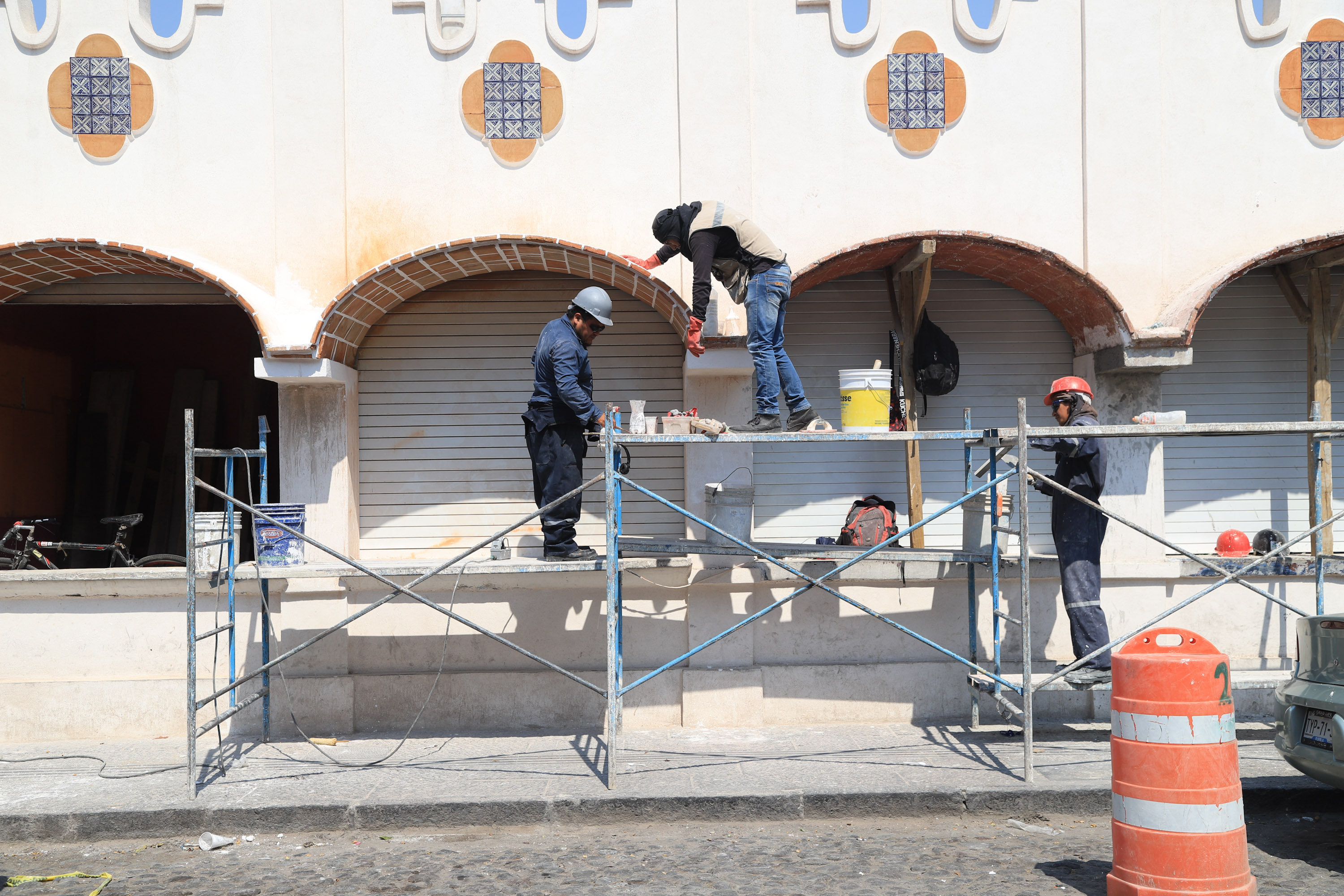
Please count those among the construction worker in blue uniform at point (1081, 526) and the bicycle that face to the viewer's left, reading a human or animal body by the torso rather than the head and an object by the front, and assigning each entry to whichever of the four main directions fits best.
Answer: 2

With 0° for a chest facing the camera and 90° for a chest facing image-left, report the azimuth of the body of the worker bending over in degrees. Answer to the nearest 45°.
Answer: approximately 90°

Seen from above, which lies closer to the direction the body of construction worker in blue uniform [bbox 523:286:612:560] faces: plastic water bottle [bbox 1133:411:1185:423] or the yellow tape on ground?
the plastic water bottle

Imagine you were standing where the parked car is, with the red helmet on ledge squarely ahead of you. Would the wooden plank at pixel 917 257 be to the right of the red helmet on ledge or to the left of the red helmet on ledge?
left

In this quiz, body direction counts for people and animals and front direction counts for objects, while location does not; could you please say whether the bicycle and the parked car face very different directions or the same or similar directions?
very different directions

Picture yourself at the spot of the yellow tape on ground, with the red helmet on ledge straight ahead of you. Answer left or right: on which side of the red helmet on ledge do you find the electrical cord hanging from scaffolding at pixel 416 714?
left

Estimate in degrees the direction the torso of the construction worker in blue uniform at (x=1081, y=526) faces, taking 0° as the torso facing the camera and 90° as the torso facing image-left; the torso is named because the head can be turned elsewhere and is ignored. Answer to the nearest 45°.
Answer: approximately 90°

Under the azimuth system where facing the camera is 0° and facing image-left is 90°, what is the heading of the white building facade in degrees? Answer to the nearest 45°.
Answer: approximately 0°

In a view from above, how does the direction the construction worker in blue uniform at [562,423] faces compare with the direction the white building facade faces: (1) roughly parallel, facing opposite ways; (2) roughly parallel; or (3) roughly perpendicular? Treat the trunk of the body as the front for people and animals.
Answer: roughly perpendicular

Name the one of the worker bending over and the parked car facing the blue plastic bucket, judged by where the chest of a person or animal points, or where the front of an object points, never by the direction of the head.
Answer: the worker bending over

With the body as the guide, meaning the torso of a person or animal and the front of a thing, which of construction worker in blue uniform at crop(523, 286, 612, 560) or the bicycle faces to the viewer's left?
the bicycle

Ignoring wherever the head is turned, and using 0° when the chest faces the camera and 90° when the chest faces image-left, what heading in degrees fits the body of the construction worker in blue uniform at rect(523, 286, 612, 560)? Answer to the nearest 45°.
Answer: approximately 270°
